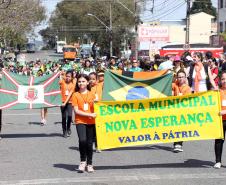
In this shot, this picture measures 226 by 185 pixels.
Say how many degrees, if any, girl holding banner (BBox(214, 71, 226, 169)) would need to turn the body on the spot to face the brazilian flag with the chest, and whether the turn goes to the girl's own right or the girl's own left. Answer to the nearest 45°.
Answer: approximately 90° to the girl's own right

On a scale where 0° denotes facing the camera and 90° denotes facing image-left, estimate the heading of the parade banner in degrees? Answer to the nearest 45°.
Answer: approximately 0°

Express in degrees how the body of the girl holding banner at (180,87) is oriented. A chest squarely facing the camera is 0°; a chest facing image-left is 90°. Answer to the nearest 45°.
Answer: approximately 0°

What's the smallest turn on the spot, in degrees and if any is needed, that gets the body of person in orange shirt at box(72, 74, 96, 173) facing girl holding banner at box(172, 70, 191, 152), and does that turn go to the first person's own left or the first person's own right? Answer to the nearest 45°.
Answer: approximately 135° to the first person's own left

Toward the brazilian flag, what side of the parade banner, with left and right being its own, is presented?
back

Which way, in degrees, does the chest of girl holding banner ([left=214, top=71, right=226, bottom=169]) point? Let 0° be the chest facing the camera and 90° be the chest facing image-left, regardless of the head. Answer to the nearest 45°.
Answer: approximately 45°

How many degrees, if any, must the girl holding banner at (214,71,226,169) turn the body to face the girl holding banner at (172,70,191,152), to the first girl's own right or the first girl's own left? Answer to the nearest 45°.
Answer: approximately 90° to the first girl's own right

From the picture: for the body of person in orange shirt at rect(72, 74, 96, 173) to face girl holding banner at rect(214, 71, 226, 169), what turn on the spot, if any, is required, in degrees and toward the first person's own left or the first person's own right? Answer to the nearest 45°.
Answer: approximately 90° to the first person's own left

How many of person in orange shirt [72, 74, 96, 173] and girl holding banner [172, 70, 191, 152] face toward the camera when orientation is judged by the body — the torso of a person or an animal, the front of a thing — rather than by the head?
2
